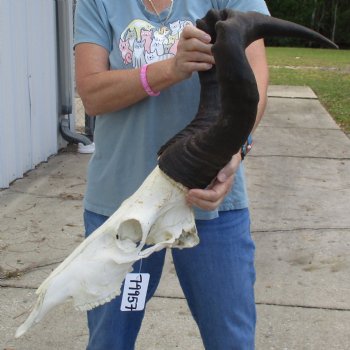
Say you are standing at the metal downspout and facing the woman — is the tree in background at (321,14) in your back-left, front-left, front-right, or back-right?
back-left

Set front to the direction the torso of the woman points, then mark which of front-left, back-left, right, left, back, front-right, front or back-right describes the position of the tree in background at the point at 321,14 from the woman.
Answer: back

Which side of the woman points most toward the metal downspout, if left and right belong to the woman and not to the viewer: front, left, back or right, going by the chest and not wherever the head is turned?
back

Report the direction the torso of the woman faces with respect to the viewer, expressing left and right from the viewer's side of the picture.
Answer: facing the viewer
